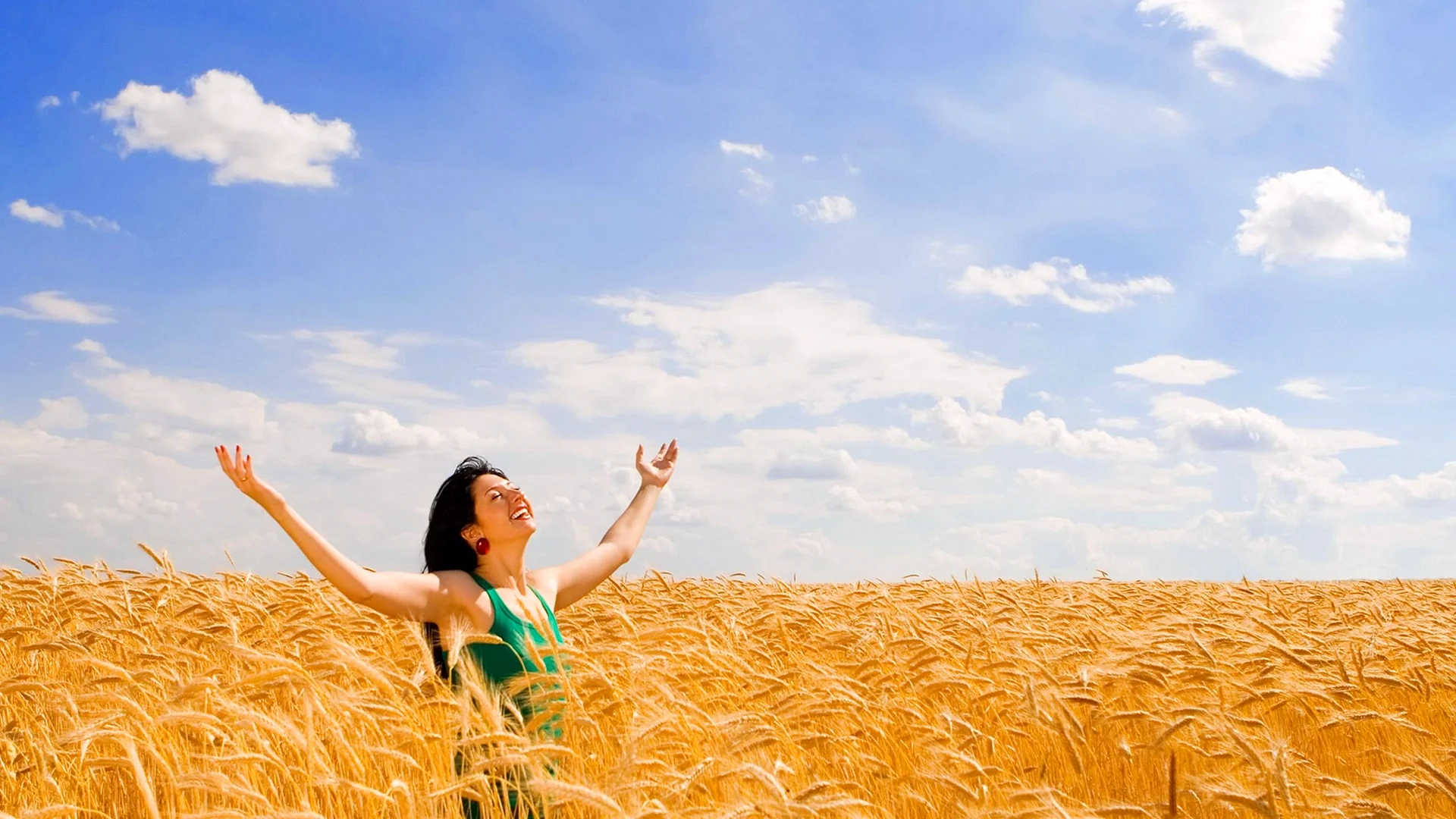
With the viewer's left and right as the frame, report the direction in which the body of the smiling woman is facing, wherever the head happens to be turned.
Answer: facing the viewer and to the right of the viewer
